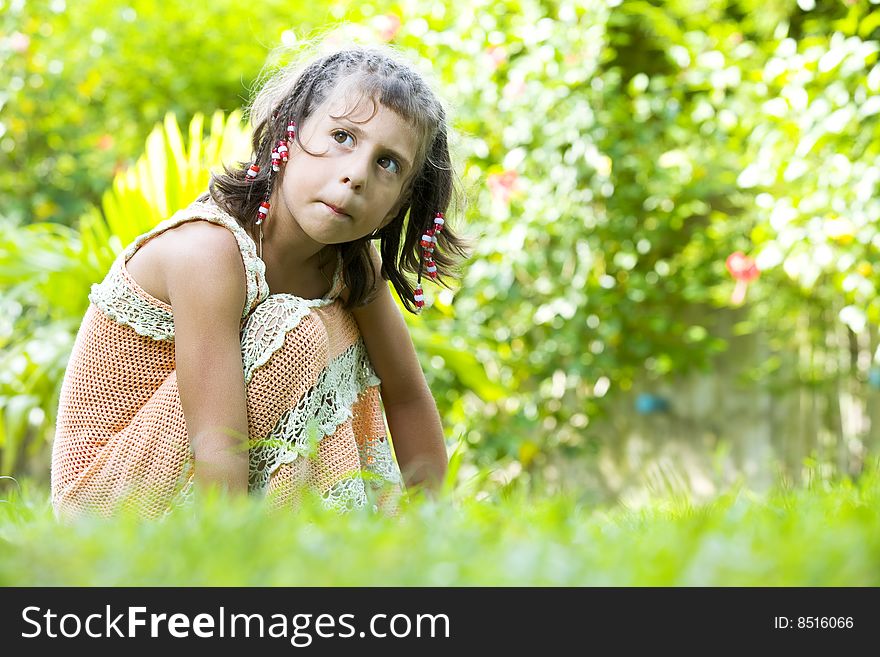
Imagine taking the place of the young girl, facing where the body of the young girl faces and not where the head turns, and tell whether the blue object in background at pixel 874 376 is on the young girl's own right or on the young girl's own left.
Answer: on the young girl's own left

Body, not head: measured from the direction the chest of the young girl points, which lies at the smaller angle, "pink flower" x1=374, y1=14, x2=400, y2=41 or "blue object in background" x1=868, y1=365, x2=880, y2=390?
the blue object in background

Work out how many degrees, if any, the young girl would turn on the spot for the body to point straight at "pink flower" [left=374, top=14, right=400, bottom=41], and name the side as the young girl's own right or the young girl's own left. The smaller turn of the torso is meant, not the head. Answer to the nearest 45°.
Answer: approximately 135° to the young girl's own left

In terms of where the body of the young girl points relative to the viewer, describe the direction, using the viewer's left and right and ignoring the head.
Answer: facing the viewer and to the right of the viewer

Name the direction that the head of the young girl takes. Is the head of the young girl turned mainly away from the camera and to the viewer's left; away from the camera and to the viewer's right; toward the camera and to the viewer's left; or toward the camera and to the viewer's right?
toward the camera and to the viewer's right

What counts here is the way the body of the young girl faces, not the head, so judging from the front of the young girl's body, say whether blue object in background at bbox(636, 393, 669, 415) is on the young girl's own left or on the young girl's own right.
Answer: on the young girl's own left

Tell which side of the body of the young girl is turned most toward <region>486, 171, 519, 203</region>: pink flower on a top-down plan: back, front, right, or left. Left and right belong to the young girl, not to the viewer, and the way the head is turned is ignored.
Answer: left
